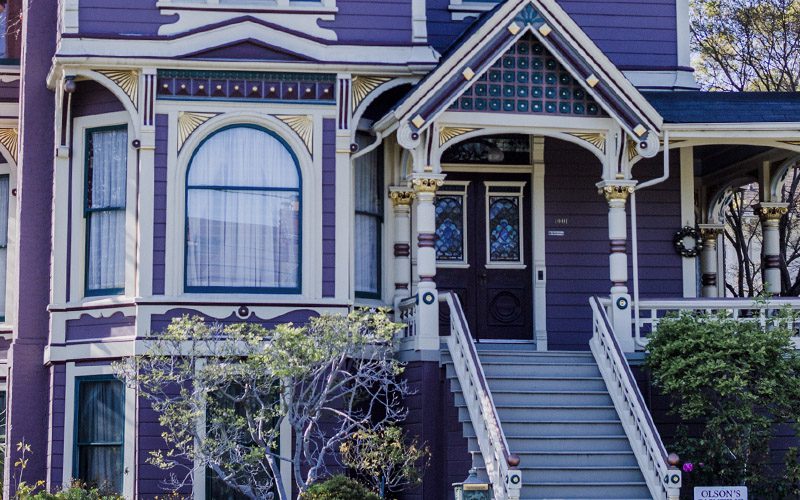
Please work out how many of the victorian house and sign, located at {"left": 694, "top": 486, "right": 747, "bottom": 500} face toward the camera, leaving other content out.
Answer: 2

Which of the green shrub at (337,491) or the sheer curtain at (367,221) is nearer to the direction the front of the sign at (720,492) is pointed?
the green shrub

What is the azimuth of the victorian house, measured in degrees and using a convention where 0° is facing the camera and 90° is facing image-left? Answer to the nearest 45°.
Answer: approximately 0°

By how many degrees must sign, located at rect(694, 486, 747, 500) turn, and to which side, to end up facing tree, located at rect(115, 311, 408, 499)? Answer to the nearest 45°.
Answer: approximately 90° to its right

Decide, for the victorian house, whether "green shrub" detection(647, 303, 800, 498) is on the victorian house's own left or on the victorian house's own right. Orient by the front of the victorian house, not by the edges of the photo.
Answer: on the victorian house's own left

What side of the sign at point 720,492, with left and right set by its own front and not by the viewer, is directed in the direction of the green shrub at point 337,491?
right
